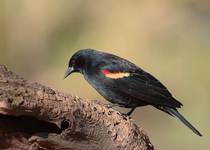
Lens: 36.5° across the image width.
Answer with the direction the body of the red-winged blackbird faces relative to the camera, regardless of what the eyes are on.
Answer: to the viewer's left
